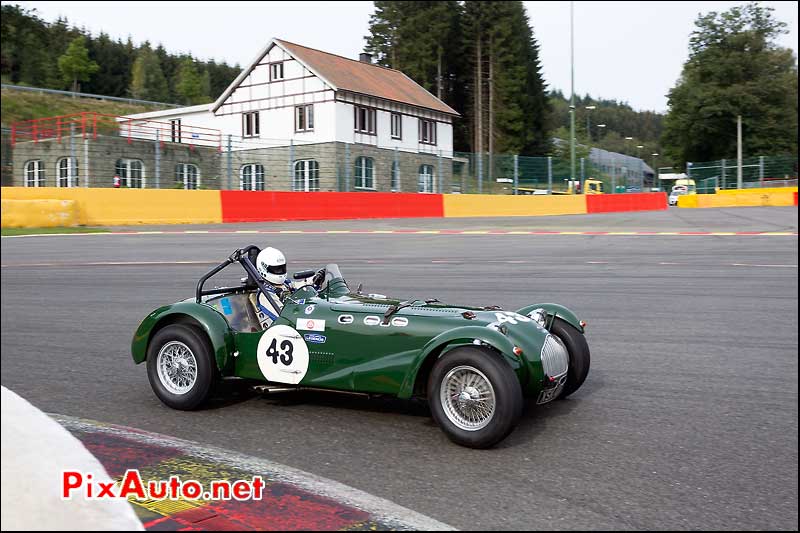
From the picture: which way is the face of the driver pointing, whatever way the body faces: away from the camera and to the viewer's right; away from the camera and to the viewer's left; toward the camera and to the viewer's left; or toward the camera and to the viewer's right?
toward the camera and to the viewer's right

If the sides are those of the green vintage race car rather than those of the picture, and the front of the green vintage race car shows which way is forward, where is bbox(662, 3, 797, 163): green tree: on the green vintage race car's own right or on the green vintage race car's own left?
on the green vintage race car's own left

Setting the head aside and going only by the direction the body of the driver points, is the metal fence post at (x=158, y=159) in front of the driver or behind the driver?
behind

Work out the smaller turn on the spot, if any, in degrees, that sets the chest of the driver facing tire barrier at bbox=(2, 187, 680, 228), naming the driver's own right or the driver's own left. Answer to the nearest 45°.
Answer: approximately 135° to the driver's own left

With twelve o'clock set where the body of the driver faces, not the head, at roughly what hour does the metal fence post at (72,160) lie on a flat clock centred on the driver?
The metal fence post is roughly at 7 o'clock from the driver.

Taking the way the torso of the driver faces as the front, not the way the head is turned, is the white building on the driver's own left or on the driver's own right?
on the driver's own left

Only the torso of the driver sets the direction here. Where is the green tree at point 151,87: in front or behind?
behind

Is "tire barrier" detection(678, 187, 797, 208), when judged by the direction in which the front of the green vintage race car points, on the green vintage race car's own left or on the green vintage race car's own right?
on the green vintage race car's own left

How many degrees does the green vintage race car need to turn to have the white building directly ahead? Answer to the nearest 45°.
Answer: approximately 135° to its left

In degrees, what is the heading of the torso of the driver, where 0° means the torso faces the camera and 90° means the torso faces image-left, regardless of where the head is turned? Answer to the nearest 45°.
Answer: approximately 315°

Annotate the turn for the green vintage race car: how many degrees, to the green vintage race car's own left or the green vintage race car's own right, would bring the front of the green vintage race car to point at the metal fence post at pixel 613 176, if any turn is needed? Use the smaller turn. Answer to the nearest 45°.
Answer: approximately 135° to the green vintage race car's own left

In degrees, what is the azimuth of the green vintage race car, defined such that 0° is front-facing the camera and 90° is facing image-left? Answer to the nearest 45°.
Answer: approximately 315°
